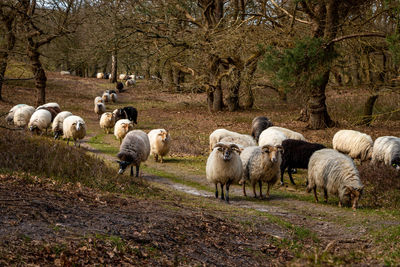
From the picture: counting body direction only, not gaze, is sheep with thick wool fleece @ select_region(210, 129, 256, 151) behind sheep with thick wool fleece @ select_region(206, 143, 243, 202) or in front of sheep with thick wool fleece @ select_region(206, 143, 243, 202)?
behind

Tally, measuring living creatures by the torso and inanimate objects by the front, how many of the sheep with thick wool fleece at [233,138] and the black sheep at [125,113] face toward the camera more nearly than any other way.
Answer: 0

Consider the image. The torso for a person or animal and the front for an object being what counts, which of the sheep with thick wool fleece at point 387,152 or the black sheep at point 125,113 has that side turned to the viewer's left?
the black sheep

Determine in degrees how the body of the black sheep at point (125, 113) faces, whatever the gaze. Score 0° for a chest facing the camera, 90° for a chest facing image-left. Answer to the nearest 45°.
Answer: approximately 90°

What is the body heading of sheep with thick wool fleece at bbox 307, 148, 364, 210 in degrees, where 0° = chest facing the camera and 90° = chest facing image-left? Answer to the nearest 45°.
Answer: approximately 315°

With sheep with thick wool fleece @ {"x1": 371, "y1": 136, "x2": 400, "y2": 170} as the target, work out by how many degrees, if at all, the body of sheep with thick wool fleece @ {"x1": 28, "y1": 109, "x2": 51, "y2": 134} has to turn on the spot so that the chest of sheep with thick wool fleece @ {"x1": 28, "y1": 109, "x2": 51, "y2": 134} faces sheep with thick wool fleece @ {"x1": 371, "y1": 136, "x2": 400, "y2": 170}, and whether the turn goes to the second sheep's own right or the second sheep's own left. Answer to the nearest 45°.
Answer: approximately 90° to the second sheep's own left

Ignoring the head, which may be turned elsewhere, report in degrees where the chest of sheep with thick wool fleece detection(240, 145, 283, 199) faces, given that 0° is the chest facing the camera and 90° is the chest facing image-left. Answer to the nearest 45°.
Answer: approximately 315°

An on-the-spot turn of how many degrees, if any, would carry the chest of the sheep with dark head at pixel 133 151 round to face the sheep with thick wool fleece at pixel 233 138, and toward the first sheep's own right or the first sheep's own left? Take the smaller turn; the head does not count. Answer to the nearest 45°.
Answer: approximately 180°

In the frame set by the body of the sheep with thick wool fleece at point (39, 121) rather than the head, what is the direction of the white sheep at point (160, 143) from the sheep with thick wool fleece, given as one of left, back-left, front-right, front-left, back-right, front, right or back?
left
